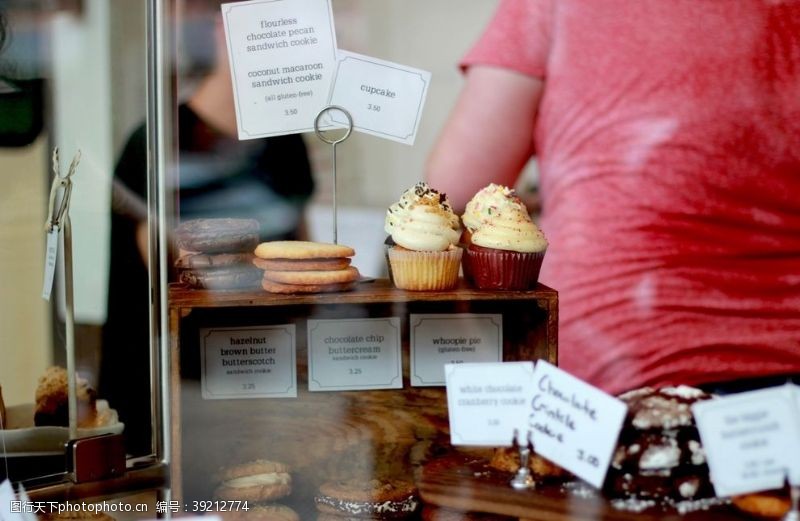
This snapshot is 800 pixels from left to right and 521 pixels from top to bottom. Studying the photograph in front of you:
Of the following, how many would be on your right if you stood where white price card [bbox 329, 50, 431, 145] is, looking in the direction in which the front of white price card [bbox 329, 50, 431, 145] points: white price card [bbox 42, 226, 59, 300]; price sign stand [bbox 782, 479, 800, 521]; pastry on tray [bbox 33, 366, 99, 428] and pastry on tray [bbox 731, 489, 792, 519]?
2

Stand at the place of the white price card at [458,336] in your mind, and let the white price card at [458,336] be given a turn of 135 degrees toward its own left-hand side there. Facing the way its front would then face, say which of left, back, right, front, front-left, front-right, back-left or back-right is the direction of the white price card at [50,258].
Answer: back-left

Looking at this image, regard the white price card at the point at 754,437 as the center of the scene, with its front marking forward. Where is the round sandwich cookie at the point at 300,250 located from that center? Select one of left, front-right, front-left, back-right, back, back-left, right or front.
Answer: right

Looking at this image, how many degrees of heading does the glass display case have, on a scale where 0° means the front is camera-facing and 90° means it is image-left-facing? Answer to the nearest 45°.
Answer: approximately 0°

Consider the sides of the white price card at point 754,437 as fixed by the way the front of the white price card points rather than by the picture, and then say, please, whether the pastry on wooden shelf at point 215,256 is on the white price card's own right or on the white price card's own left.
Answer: on the white price card's own right
